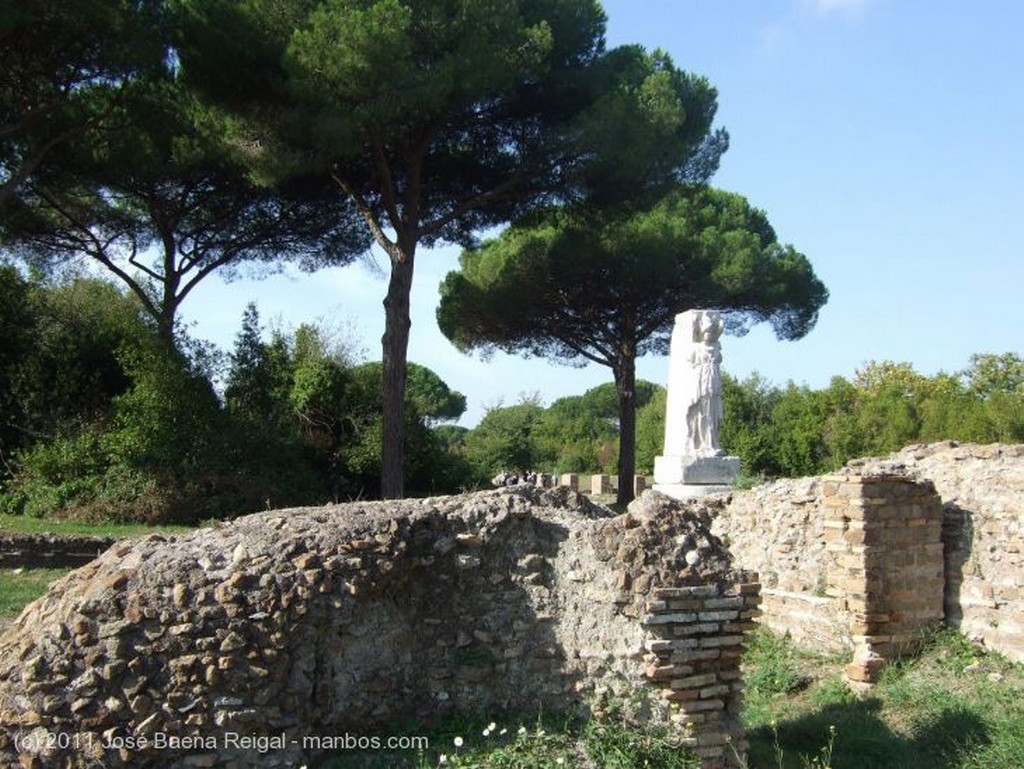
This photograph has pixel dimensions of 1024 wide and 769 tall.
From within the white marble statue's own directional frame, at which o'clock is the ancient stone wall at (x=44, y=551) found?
The ancient stone wall is roughly at 4 o'clock from the white marble statue.

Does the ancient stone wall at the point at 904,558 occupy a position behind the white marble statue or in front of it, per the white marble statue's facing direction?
in front

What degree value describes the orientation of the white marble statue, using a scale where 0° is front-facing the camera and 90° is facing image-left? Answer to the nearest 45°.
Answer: approximately 315°

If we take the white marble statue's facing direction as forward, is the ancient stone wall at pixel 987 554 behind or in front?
in front

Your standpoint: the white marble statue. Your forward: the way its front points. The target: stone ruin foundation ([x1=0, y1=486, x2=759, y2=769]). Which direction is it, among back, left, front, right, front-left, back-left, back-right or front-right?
front-right
